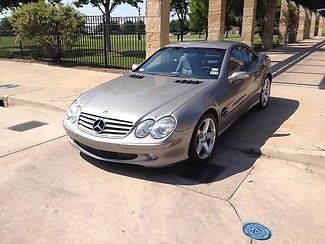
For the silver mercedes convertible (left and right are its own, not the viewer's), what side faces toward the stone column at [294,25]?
back

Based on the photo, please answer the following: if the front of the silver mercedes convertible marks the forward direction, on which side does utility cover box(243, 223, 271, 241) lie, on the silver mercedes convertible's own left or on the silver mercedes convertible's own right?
on the silver mercedes convertible's own left

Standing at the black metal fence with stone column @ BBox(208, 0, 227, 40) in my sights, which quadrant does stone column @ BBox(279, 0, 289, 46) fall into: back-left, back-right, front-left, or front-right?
front-left

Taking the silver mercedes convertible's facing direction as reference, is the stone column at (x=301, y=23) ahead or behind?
behind

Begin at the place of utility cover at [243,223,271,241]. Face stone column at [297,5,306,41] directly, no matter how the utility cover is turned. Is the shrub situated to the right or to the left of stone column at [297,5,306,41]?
left

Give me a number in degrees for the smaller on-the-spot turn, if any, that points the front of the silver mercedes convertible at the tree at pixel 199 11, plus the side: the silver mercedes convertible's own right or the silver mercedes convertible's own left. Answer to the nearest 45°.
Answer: approximately 135° to the silver mercedes convertible's own right

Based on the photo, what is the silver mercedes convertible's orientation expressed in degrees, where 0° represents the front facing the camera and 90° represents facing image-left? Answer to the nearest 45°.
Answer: approximately 45°

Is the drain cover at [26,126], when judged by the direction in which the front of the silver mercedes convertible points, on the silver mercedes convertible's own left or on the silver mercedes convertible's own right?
on the silver mercedes convertible's own right

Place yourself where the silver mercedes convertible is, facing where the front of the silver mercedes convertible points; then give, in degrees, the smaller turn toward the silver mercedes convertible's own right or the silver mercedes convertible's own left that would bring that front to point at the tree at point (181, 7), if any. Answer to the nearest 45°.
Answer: approximately 135° to the silver mercedes convertible's own right
